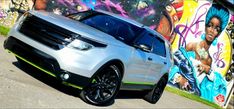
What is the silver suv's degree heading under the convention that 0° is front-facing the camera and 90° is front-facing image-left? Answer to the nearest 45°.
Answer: approximately 45°
